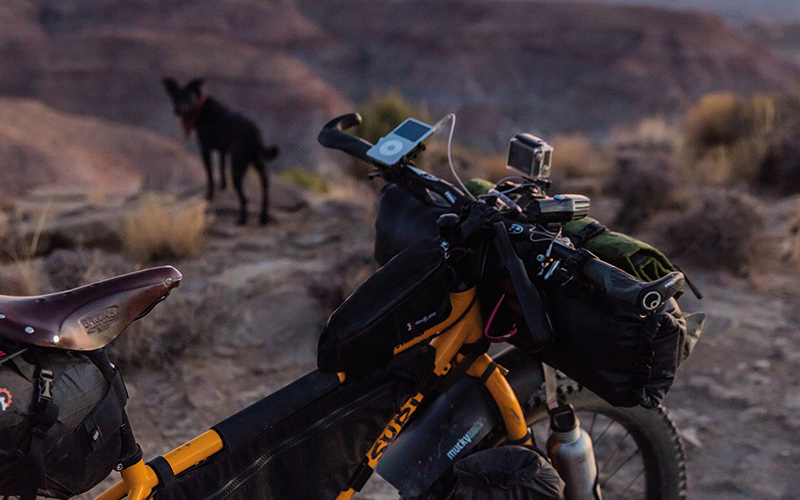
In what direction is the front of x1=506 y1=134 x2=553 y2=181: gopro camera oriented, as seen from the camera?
facing away from the viewer and to the right of the viewer

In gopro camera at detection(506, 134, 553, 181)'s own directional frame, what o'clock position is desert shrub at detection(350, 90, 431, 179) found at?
The desert shrub is roughly at 10 o'clock from the gopro camera.

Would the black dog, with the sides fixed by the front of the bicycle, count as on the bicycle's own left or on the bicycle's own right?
on the bicycle's own left

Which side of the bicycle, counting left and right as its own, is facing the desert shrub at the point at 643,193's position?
front

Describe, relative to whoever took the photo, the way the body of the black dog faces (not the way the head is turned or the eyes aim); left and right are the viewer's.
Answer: facing away from the viewer and to the left of the viewer

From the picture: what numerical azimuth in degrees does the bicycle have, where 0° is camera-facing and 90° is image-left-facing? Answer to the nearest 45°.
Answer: approximately 225°

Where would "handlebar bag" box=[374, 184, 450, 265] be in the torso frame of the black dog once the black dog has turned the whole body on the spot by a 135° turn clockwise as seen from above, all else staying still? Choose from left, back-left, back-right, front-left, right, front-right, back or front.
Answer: right

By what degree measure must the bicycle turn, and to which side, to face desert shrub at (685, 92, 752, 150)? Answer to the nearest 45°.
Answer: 0° — it already faces it
